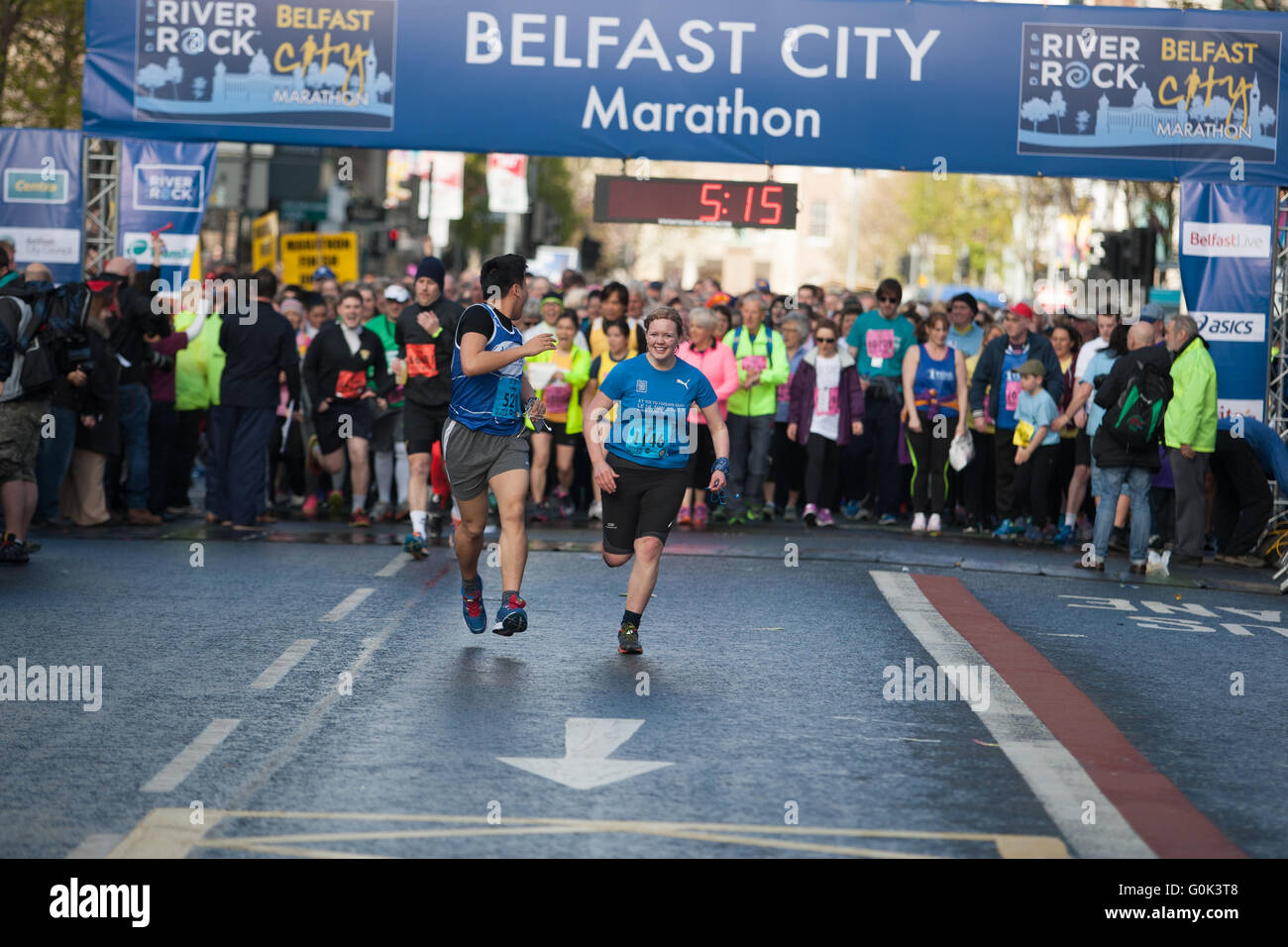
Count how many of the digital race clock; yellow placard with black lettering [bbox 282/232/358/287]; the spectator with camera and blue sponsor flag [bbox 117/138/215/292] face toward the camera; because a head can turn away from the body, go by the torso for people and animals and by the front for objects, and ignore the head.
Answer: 3

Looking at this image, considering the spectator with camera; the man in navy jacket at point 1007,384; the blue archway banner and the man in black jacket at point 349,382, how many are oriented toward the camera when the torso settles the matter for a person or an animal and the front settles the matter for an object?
3

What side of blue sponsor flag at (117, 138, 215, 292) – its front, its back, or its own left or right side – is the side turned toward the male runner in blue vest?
front

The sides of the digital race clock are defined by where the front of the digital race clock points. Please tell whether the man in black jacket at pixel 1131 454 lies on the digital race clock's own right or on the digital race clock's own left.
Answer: on the digital race clock's own left

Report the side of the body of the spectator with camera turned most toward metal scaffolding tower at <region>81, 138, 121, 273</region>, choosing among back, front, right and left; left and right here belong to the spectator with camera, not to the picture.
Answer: left

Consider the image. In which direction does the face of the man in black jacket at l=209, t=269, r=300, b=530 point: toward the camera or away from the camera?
away from the camera

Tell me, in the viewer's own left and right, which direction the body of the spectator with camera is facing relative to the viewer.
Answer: facing to the right of the viewer

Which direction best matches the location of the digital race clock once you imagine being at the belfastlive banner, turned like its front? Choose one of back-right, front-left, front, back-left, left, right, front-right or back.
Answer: right

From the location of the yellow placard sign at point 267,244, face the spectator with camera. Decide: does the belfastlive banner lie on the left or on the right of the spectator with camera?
left

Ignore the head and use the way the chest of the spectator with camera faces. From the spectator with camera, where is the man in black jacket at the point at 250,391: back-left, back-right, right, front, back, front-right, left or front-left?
front-right

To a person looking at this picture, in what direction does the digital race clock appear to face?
facing the viewer

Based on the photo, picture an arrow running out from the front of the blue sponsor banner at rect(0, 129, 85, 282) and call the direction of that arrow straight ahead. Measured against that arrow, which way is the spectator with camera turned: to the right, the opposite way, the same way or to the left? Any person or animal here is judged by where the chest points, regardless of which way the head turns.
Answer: to the left

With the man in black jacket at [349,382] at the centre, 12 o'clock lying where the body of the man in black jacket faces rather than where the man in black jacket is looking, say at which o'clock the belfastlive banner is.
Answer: The belfastlive banner is roughly at 9 o'clock from the man in black jacket.
